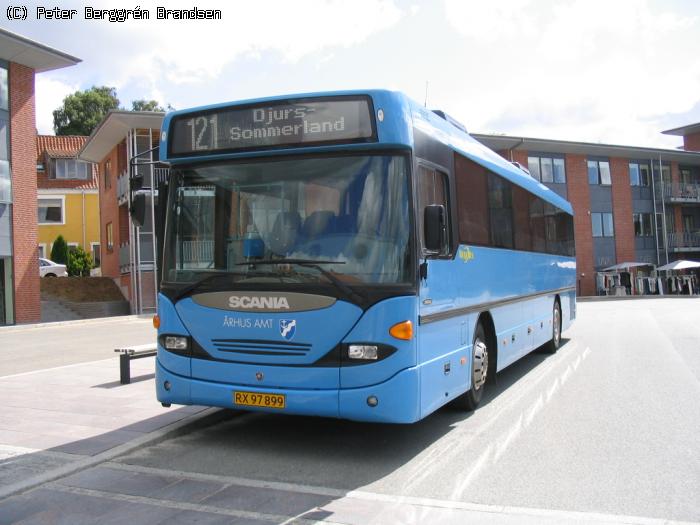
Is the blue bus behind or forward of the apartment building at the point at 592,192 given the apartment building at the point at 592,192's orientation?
forward

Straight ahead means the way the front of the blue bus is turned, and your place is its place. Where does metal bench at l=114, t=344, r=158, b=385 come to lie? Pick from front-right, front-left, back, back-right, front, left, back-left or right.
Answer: right

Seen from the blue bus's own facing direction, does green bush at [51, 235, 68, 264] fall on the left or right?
on its right

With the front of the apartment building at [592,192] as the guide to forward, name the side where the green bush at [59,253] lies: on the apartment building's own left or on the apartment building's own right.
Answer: on the apartment building's own right

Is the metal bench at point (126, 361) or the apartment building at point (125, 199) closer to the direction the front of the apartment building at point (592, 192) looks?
the metal bench

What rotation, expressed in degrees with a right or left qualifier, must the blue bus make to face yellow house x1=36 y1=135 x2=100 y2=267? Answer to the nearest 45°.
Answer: approximately 90° to its right

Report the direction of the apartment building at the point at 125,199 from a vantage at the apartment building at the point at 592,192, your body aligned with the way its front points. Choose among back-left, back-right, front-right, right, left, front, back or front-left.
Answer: front-right

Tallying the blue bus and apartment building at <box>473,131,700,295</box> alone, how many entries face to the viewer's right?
0

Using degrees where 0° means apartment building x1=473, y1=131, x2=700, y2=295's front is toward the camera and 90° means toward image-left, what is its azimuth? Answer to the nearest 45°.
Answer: approximately 0°

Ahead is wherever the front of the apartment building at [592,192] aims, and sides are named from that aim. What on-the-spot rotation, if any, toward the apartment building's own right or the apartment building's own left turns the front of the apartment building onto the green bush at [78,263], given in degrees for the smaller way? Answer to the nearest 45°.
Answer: approximately 45° to the apartment building's own right

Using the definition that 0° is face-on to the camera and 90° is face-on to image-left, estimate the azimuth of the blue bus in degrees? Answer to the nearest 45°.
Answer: approximately 45°

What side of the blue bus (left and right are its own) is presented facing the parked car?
right

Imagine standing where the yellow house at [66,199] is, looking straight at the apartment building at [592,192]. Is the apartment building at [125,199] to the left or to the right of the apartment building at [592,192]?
right
